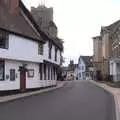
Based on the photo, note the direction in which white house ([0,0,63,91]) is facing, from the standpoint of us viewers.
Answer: facing the viewer and to the right of the viewer
